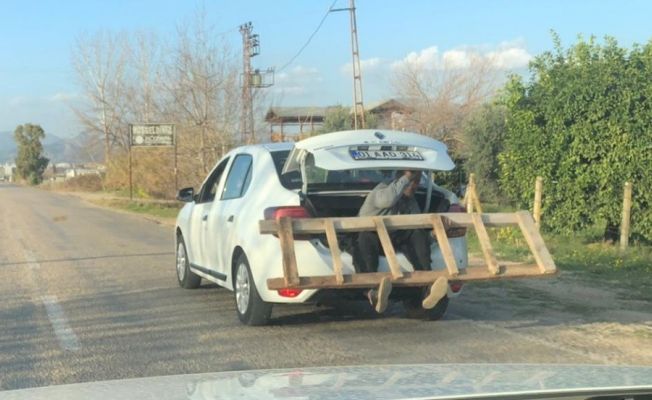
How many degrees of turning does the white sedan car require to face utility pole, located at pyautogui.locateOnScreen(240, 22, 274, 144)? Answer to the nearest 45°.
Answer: approximately 45° to its right

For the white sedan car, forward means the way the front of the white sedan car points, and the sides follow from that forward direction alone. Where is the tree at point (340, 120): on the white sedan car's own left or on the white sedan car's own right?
on the white sedan car's own right

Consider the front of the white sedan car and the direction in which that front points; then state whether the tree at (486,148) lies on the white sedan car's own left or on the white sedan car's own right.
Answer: on the white sedan car's own right

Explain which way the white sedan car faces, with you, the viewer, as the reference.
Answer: facing away from the viewer and to the left of the viewer

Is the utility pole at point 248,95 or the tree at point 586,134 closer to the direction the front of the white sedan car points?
the utility pole

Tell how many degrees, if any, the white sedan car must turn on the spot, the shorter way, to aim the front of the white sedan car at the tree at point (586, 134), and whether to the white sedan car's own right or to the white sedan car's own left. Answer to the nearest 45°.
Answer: approximately 90° to the white sedan car's own right
